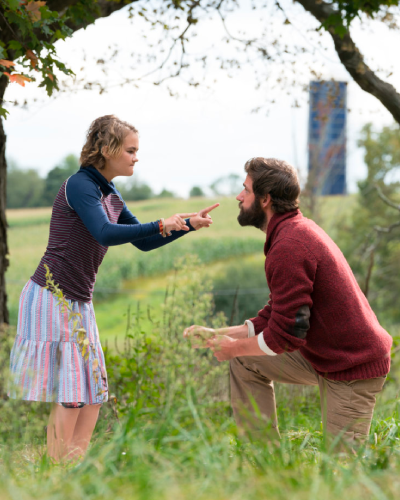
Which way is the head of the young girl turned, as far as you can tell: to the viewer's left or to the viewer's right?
to the viewer's right

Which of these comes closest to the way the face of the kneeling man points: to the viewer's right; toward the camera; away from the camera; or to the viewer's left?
to the viewer's left

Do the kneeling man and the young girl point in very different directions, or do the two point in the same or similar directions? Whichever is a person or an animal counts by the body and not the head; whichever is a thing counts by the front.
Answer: very different directions

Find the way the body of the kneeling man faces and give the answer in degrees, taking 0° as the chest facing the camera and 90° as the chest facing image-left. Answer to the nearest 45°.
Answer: approximately 90°

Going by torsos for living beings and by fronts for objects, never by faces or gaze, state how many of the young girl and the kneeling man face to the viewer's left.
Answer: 1

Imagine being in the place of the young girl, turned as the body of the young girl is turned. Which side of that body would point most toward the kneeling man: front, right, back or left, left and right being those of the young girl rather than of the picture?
front

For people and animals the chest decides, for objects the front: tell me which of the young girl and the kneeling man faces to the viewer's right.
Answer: the young girl

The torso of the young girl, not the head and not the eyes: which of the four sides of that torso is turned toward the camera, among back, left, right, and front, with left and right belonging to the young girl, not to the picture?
right

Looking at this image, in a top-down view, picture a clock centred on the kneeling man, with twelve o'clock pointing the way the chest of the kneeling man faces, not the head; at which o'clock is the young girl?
The young girl is roughly at 12 o'clock from the kneeling man.
